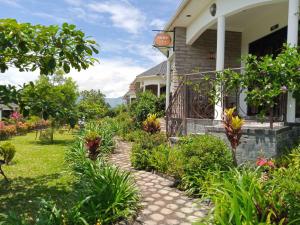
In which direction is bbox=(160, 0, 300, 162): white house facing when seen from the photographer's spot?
facing the viewer and to the left of the viewer

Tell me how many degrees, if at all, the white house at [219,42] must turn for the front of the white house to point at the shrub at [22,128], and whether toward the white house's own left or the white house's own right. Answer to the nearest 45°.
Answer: approximately 90° to the white house's own right

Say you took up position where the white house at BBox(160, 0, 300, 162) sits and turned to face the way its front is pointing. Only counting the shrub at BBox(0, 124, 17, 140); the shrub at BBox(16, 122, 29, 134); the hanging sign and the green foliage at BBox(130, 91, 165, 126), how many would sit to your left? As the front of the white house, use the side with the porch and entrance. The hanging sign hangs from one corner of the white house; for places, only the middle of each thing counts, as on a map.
0

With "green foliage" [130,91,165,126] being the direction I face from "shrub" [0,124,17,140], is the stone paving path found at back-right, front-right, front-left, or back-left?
front-right

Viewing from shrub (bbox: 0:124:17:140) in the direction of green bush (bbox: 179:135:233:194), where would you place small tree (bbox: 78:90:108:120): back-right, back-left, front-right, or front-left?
back-left

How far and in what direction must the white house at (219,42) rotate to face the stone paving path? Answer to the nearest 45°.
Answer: approximately 45° to its left

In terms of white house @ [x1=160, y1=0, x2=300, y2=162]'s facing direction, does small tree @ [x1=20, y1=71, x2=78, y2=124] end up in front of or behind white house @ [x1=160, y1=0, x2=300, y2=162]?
in front

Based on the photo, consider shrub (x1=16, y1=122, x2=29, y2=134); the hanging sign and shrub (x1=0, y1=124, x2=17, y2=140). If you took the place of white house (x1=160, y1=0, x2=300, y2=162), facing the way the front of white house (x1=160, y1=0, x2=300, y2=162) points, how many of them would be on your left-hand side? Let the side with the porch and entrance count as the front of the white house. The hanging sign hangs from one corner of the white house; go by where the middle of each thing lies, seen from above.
0

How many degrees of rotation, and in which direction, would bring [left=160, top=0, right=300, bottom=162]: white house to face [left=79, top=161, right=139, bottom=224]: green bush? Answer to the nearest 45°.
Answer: approximately 45° to its left

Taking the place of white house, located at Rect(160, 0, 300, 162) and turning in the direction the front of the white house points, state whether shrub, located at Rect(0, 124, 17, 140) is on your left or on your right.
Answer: on your right
